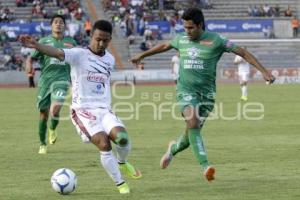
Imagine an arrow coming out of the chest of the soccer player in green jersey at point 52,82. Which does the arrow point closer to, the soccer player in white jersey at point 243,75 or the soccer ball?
the soccer ball

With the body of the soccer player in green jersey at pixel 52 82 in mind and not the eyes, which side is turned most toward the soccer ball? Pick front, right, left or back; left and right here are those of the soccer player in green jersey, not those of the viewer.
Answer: front

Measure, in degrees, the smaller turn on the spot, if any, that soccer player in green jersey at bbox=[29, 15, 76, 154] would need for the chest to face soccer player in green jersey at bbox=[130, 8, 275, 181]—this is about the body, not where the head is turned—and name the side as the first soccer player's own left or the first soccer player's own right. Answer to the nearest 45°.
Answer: approximately 45° to the first soccer player's own left

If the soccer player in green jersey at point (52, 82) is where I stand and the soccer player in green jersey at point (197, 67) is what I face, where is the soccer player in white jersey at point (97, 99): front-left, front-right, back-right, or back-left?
front-right

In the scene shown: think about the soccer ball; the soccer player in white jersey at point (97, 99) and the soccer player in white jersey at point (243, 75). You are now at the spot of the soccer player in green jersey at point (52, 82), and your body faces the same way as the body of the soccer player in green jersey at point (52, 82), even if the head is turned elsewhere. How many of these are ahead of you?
2

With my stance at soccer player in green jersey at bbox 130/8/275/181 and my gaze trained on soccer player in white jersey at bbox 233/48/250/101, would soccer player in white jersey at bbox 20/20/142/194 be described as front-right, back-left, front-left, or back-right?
back-left

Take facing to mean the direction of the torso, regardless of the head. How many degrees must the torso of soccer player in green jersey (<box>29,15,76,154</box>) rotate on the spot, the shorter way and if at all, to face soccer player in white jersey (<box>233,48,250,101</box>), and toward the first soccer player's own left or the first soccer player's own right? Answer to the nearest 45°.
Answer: approximately 135° to the first soccer player's own left

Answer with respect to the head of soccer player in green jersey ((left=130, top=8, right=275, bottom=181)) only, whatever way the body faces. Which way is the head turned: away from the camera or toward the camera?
toward the camera

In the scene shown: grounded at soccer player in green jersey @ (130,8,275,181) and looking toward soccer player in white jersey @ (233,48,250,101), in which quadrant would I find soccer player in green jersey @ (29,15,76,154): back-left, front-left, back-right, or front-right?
front-left

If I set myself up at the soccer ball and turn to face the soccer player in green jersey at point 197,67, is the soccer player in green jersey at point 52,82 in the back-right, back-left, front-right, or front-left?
front-left

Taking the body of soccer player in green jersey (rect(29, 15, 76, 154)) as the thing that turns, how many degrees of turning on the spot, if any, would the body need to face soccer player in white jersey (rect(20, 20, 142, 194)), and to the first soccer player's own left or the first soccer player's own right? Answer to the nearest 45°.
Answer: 0° — they already face them

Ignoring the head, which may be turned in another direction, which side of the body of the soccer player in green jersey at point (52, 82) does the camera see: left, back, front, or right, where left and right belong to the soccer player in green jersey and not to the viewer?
front
